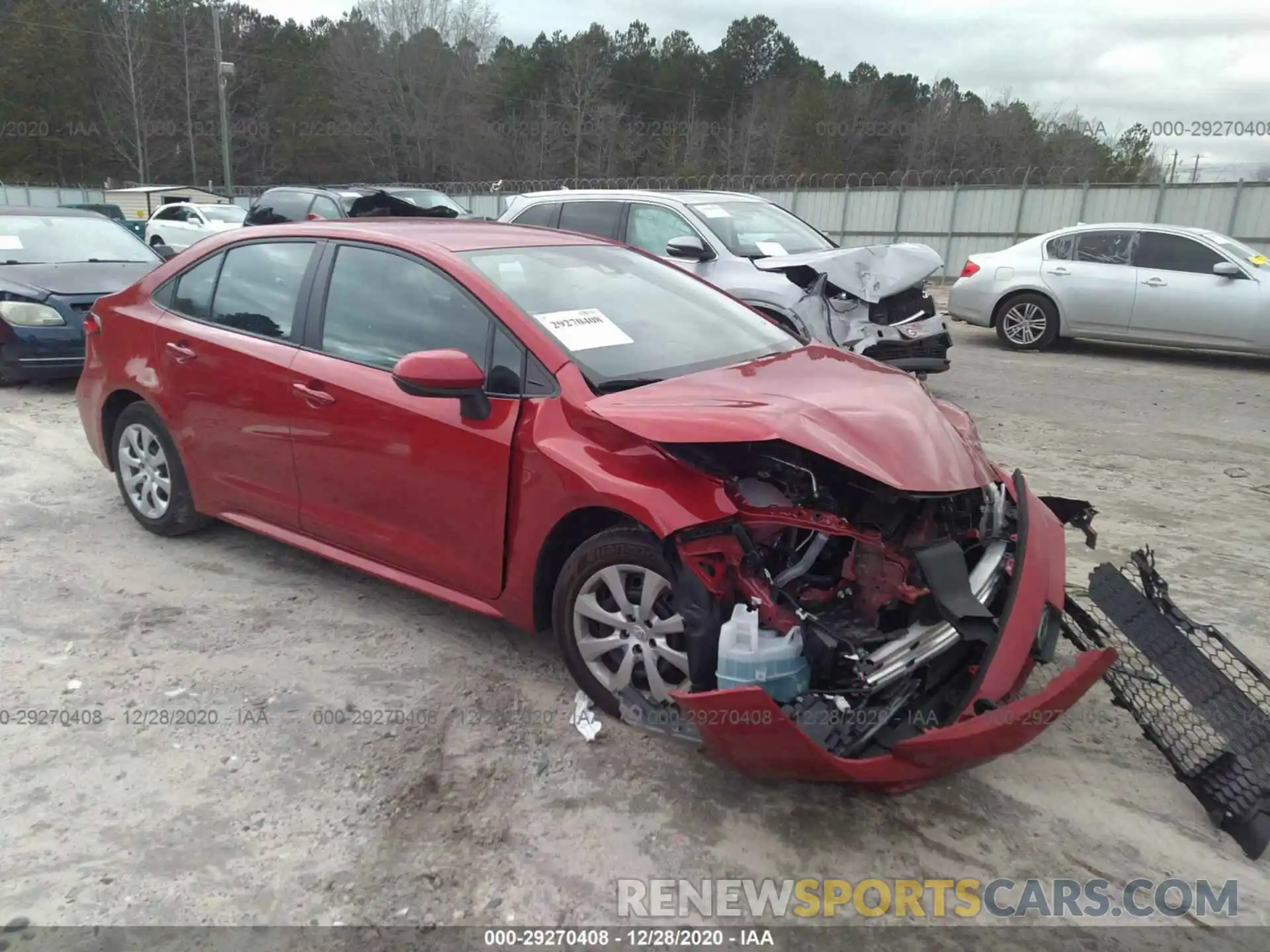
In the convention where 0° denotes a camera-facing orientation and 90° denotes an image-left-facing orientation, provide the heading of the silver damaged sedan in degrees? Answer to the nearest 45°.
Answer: approximately 270°

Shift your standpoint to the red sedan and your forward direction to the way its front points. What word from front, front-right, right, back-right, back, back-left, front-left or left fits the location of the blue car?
back

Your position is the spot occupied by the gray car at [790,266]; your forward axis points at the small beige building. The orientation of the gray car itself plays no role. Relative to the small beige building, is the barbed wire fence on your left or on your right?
right

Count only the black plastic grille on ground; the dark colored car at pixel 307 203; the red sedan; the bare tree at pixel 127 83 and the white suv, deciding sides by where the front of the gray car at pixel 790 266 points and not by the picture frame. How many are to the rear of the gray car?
3

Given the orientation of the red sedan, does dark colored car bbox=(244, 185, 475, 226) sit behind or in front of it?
behind

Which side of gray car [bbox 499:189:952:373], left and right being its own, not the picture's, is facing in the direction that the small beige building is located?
back

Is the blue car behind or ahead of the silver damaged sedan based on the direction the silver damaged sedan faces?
behind

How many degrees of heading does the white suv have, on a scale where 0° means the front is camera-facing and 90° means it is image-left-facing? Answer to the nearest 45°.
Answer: approximately 315°

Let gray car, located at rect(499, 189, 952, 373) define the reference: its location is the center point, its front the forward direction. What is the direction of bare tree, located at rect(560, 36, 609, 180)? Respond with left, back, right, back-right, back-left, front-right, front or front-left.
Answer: back-left

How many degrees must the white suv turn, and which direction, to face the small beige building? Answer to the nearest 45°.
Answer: approximately 135° to its left
